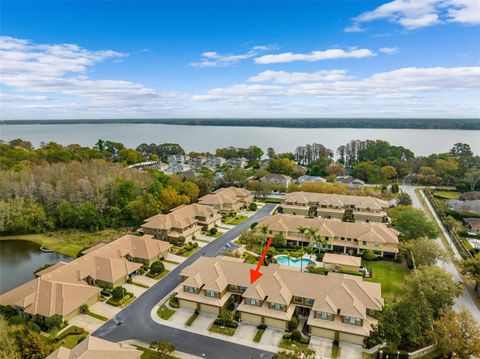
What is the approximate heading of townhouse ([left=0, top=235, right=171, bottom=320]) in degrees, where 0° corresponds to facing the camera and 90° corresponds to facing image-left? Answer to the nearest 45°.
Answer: approximately 315°

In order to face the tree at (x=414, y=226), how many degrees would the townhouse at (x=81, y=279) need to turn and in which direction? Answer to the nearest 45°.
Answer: approximately 45° to its left

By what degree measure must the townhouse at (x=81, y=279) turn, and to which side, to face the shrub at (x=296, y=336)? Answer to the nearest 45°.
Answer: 0° — it already faces it

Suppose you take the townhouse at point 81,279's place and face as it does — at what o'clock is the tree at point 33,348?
The tree is roughly at 2 o'clock from the townhouse.

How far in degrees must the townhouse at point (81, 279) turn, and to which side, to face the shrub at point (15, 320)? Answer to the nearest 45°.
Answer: approximately 90° to its right

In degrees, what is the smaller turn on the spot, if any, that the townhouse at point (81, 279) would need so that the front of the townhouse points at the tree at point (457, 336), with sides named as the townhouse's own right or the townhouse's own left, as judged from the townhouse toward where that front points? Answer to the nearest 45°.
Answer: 0° — it already faces it

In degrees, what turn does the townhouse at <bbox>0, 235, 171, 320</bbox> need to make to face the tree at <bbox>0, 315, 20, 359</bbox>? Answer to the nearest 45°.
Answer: approximately 45° to its right
